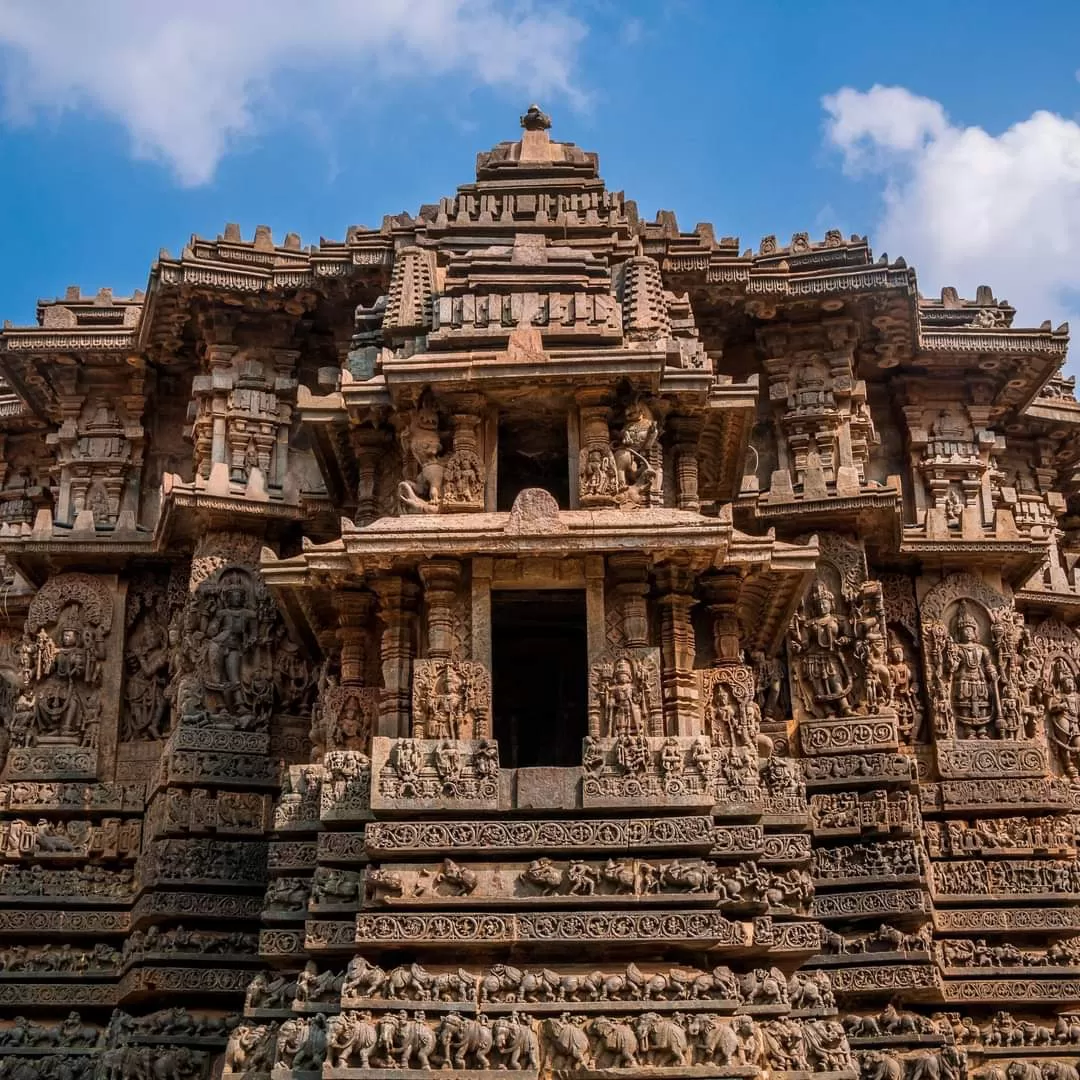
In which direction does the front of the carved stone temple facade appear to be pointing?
toward the camera
